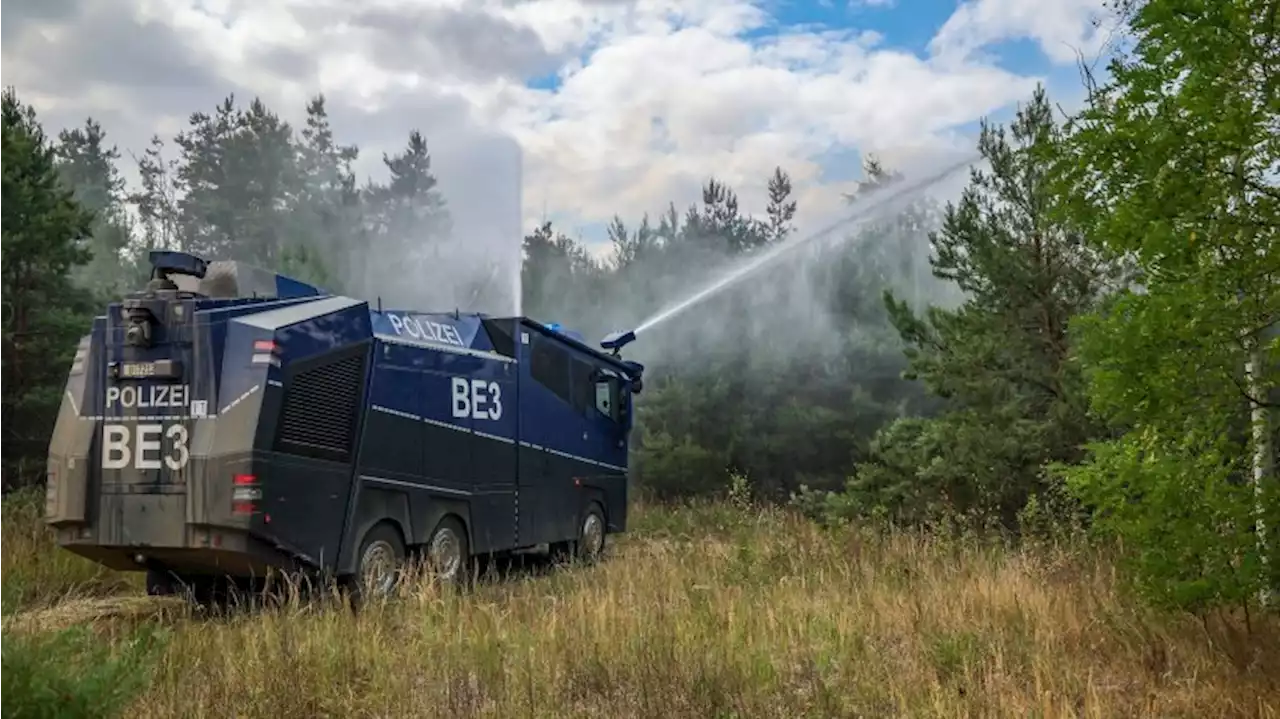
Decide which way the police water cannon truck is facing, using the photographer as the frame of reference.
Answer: facing away from the viewer and to the right of the viewer

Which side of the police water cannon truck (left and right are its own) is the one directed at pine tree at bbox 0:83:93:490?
left
